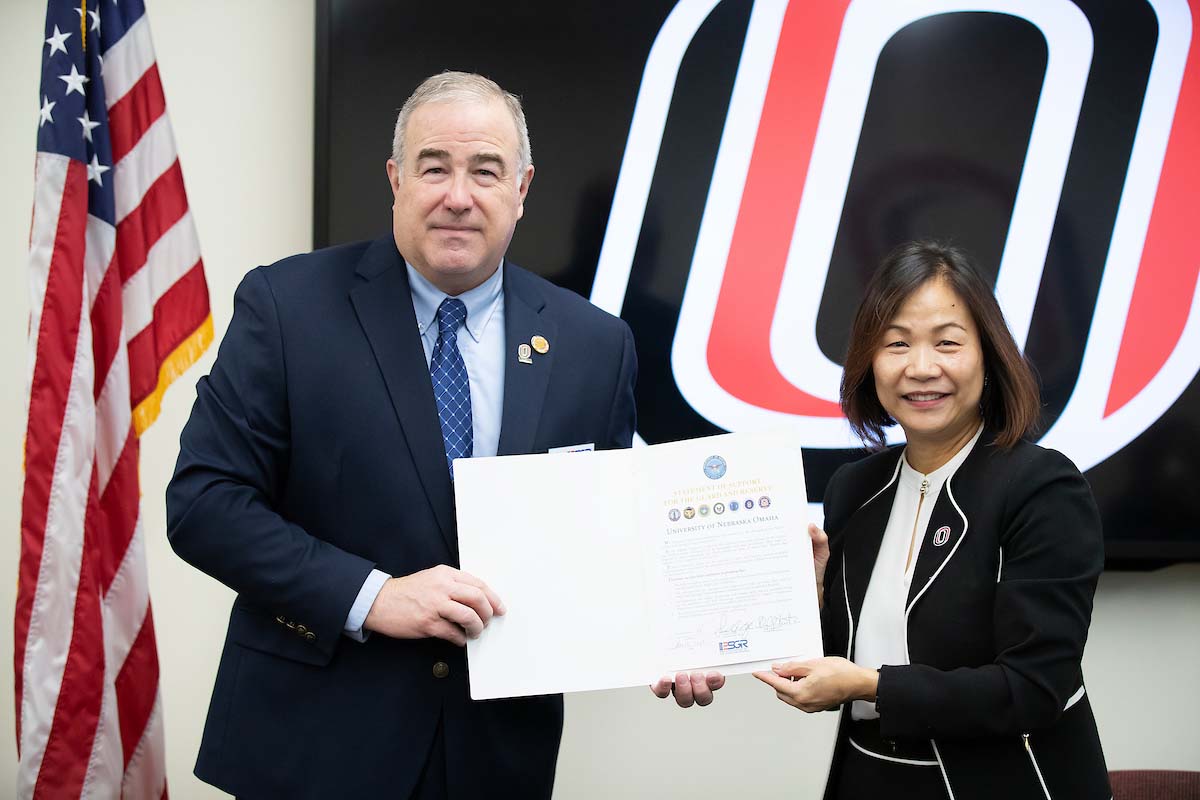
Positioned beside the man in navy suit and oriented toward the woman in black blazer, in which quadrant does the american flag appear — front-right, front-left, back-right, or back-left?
back-left

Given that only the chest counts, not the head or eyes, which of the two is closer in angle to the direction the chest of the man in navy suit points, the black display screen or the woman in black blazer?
the woman in black blazer

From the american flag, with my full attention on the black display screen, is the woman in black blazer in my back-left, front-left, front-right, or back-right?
front-right

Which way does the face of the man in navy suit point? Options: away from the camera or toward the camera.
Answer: toward the camera

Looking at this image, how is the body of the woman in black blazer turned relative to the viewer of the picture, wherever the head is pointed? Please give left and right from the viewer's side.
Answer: facing the viewer and to the left of the viewer

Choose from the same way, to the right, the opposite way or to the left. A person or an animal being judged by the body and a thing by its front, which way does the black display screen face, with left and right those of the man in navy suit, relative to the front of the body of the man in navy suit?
the same way

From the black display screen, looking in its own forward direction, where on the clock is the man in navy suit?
The man in navy suit is roughly at 1 o'clock from the black display screen.

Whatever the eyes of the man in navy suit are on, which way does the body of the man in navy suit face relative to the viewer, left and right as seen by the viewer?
facing the viewer

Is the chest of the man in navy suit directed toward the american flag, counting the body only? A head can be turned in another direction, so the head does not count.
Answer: no

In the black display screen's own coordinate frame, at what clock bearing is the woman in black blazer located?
The woman in black blazer is roughly at 12 o'clock from the black display screen.

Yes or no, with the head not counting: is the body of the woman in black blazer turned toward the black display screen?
no

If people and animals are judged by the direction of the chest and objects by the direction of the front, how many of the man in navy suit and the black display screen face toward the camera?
2

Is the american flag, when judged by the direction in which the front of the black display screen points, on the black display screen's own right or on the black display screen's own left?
on the black display screen's own right

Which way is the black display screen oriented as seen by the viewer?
toward the camera

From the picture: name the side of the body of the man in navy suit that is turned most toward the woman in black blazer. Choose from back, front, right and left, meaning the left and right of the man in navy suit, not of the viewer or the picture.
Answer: left

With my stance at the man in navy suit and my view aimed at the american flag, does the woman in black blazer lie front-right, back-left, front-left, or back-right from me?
back-right
